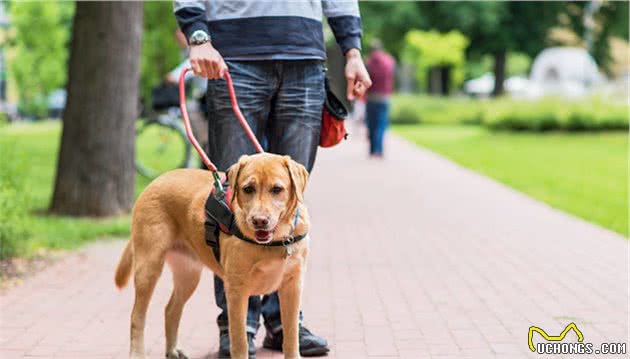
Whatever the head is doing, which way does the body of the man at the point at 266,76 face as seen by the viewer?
toward the camera

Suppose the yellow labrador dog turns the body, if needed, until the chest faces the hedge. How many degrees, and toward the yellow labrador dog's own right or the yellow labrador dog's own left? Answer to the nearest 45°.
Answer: approximately 90° to the yellow labrador dog's own left

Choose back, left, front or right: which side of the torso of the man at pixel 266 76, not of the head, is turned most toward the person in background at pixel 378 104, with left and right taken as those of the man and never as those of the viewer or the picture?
back

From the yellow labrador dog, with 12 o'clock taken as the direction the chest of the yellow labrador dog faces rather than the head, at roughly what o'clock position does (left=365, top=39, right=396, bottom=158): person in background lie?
The person in background is roughly at 8 o'clock from the yellow labrador dog.

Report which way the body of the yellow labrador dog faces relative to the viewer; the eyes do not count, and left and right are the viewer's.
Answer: facing the viewer and to the right of the viewer

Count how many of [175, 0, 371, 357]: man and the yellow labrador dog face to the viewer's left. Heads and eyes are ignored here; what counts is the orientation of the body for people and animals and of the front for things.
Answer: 0
